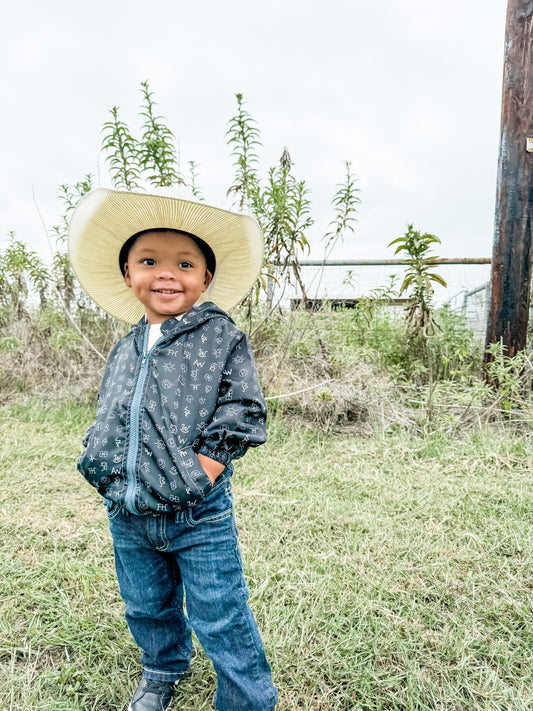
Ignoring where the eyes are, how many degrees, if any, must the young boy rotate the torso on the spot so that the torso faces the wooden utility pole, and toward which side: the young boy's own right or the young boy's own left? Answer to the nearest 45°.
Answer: approximately 180°

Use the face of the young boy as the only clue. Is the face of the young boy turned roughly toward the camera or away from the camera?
toward the camera

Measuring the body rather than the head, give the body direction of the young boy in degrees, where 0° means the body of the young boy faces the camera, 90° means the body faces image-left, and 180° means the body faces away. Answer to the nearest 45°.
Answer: approximately 45°
